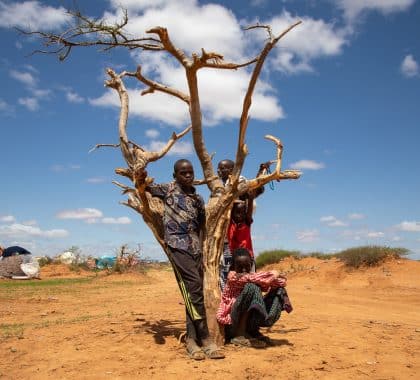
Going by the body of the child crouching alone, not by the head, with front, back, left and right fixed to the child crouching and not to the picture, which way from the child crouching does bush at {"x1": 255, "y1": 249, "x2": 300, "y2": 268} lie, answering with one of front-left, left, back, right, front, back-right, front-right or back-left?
back-left

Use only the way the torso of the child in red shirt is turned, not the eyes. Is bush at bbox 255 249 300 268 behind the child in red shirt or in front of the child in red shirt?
behind

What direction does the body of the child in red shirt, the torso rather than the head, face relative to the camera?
toward the camera

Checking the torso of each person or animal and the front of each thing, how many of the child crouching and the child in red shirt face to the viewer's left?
0

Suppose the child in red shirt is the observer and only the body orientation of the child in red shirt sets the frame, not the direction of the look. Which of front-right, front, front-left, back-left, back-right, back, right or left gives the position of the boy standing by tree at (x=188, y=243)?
front-right

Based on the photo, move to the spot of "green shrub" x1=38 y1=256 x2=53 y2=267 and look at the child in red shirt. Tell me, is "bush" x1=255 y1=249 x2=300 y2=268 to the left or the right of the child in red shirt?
left
